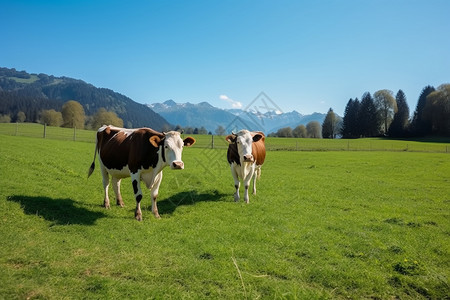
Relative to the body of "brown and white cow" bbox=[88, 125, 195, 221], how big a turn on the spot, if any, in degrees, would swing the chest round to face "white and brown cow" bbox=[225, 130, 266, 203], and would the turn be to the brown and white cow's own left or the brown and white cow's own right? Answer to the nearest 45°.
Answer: approximately 90° to the brown and white cow's own left

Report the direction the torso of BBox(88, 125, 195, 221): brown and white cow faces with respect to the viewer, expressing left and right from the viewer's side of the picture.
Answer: facing the viewer and to the right of the viewer
